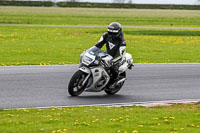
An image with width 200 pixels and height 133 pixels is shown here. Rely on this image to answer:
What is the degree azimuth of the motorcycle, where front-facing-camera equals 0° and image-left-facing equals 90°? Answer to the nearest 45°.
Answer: approximately 45°

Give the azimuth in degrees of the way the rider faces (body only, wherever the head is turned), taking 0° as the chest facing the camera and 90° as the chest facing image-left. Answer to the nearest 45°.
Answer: approximately 45°
